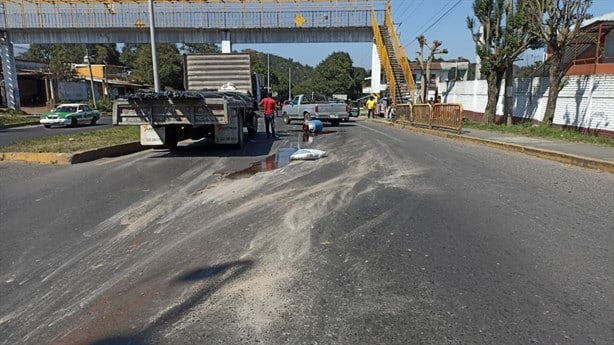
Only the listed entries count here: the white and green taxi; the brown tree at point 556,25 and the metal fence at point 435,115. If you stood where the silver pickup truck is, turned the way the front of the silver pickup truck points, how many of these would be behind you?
2

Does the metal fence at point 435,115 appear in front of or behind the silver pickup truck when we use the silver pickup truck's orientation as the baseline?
behind

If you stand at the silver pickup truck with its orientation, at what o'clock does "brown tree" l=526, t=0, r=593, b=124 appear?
The brown tree is roughly at 6 o'clock from the silver pickup truck.
